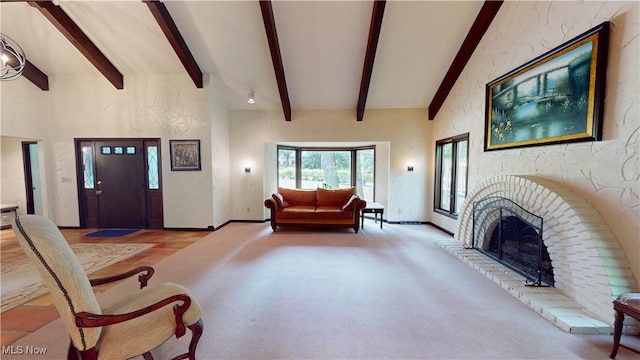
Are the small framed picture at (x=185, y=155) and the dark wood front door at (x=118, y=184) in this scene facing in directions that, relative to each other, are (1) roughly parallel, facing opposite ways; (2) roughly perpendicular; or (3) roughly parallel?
roughly parallel

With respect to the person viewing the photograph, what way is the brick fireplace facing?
facing the viewer and to the left of the viewer

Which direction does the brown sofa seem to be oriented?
toward the camera

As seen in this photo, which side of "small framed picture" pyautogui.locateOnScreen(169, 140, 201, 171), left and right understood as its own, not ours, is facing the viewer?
front

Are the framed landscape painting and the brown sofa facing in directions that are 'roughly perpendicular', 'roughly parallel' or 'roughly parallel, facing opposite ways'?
roughly perpendicular

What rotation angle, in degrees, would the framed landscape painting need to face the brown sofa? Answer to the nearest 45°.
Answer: approximately 45° to its right

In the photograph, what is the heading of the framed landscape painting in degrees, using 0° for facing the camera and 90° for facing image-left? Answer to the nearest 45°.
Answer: approximately 45°

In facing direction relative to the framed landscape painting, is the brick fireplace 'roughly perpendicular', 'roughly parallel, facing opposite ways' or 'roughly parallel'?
roughly parallel

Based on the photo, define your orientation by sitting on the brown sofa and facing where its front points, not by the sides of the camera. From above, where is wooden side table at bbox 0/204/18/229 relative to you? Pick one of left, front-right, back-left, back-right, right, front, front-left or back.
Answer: right

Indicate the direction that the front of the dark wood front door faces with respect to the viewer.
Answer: facing the viewer

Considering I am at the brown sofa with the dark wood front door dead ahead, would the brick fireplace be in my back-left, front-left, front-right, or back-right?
back-left

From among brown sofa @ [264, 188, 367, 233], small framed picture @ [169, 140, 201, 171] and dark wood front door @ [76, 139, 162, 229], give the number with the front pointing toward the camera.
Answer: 3

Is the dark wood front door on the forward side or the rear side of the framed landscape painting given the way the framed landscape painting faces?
on the forward side

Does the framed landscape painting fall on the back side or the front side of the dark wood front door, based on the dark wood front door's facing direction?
on the front side

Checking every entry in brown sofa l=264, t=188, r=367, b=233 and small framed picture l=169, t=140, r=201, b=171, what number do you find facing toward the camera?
2

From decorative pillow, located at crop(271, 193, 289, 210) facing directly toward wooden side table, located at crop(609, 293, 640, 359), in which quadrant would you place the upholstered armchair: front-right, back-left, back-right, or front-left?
front-right
